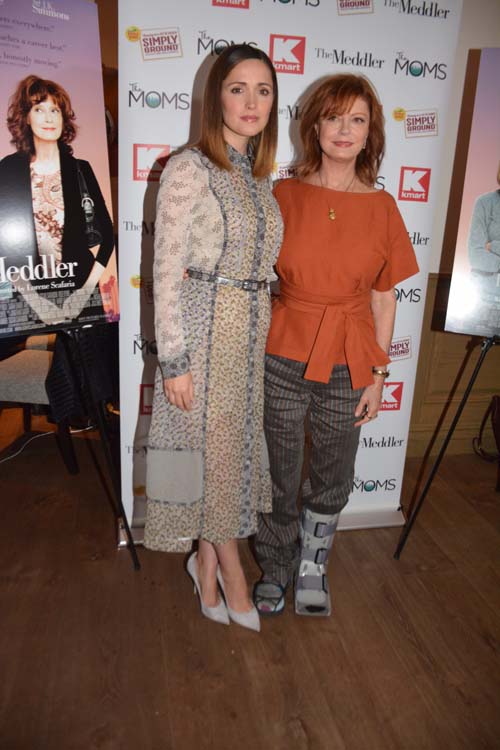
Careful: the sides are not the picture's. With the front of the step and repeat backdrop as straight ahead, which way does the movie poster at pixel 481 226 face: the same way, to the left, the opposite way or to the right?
the same way

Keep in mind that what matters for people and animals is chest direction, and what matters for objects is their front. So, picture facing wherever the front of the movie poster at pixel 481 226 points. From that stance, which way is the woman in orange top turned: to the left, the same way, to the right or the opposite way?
the same way

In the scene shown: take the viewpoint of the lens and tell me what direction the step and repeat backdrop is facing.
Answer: facing the viewer

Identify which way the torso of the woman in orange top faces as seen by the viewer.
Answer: toward the camera

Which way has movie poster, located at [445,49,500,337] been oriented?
toward the camera

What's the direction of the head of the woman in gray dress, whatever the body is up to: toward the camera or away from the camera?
toward the camera

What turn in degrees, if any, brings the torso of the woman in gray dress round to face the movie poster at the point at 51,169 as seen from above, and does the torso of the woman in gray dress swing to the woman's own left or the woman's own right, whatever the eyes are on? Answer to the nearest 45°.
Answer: approximately 180°

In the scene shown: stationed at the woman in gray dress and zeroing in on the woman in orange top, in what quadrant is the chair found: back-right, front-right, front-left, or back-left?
back-left

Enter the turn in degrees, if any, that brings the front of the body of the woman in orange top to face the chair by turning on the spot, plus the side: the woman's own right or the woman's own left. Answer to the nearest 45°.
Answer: approximately 135° to the woman's own right

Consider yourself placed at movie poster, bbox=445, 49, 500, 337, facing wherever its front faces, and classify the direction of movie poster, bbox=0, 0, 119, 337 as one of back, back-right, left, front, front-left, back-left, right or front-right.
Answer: front-right

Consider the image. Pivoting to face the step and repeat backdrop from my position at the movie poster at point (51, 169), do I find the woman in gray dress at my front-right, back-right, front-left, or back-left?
front-right

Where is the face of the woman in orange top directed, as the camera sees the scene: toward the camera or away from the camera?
toward the camera

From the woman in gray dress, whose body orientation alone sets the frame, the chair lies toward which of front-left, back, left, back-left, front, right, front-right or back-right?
back
